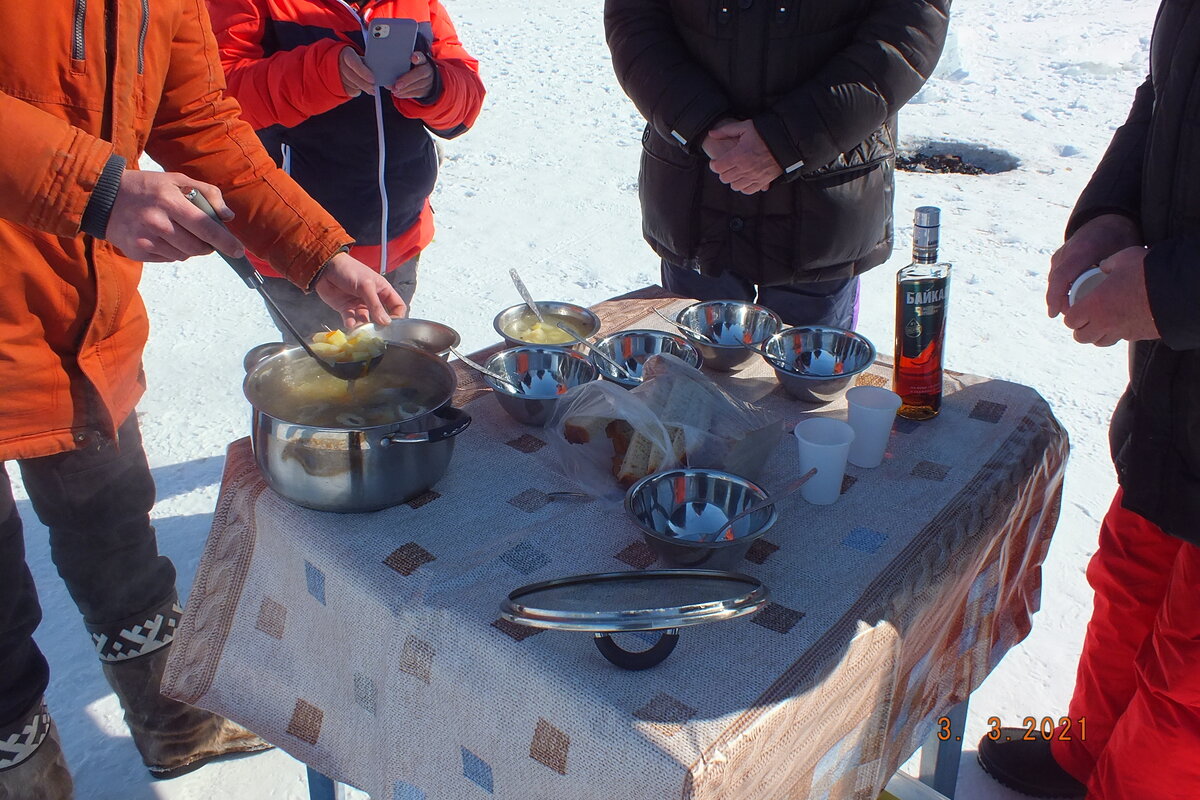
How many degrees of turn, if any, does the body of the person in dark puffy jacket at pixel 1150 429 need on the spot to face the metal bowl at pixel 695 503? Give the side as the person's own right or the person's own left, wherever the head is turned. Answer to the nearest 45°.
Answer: approximately 45° to the person's own left

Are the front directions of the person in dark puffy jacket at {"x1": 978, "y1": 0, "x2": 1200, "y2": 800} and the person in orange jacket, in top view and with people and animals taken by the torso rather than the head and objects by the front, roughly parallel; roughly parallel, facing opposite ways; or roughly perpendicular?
roughly parallel, facing opposite ways

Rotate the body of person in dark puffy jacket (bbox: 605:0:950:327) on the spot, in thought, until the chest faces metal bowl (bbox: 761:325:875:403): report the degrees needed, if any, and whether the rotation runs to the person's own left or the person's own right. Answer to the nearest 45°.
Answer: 0° — they already face it

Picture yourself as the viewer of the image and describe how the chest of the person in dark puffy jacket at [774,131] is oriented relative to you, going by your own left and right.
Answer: facing the viewer

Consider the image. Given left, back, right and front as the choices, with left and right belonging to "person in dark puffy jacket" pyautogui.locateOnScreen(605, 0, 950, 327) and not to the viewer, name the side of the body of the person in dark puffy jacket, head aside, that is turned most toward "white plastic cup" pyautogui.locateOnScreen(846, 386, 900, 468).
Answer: front

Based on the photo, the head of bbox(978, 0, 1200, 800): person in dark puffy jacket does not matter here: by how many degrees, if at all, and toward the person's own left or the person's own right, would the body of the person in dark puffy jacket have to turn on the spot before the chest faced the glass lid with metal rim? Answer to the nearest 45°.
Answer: approximately 45° to the person's own left

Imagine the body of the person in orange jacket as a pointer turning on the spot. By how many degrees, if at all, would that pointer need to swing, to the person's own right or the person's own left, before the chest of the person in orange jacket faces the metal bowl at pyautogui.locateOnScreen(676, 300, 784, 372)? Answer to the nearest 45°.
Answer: approximately 45° to the person's own left

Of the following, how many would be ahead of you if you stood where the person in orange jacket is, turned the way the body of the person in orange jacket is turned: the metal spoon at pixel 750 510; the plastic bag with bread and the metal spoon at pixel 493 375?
3

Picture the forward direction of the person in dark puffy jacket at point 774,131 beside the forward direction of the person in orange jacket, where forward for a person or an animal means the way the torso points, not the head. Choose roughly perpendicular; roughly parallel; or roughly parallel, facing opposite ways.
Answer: roughly perpendicular

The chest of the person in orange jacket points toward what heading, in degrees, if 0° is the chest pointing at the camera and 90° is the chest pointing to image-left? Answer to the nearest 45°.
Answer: approximately 315°

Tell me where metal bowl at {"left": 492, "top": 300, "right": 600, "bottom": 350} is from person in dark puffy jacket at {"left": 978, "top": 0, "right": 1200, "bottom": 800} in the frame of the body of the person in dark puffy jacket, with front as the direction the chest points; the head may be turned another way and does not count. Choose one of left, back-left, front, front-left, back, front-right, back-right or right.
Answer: front

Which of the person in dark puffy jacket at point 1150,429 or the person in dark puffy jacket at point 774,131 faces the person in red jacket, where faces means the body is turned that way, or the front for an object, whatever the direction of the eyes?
the person in dark puffy jacket at point 1150,429

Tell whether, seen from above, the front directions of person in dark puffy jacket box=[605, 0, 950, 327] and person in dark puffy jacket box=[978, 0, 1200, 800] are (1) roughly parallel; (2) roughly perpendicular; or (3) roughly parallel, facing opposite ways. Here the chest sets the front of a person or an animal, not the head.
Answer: roughly perpendicular

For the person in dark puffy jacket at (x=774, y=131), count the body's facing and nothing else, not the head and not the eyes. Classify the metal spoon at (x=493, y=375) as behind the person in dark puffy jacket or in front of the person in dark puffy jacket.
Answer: in front

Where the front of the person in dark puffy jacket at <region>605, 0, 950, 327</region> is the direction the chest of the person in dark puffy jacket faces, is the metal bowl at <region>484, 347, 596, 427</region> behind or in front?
in front

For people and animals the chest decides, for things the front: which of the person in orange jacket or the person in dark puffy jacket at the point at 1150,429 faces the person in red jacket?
the person in dark puffy jacket

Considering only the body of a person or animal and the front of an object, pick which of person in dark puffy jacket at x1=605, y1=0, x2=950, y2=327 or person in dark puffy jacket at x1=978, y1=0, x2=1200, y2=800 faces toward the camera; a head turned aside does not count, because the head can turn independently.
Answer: person in dark puffy jacket at x1=605, y1=0, x2=950, y2=327

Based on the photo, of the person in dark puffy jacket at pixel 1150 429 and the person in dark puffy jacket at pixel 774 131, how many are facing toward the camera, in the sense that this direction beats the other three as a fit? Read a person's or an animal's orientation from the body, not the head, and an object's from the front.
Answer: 1

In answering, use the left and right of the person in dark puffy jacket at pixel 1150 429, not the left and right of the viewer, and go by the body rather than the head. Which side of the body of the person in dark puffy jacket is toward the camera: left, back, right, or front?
left

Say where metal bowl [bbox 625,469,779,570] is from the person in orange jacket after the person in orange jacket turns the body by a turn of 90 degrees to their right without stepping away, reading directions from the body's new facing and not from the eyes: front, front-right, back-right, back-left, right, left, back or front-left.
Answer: left

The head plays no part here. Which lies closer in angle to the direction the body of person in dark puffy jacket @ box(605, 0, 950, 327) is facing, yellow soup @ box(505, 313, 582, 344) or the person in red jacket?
the yellow soup
